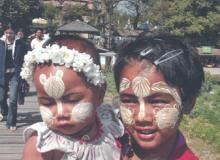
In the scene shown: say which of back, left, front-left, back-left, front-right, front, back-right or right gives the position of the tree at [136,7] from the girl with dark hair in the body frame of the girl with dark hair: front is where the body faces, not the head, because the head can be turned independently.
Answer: back-right

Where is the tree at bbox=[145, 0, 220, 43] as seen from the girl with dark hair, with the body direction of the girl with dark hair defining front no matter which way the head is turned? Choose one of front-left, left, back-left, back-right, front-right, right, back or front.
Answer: back-right

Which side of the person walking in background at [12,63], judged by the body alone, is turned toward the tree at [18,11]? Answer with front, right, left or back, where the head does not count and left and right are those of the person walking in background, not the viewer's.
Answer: back

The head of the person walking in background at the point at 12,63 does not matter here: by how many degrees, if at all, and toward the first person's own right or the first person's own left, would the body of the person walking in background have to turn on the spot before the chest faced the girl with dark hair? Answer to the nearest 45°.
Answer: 0° — they already face them

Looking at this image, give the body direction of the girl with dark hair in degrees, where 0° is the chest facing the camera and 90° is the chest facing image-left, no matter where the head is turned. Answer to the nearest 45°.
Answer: approximately 45°
